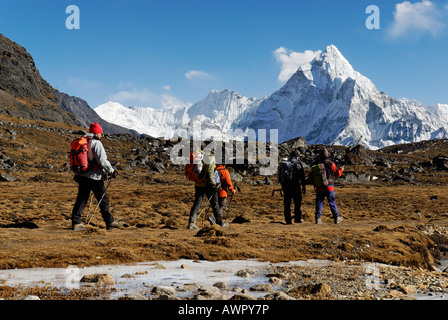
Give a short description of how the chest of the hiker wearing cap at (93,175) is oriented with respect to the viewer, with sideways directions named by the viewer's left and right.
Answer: facing to the right of the viewer

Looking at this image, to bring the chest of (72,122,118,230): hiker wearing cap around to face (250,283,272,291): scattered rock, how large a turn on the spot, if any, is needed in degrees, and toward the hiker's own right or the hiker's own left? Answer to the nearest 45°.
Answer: approximately 90° to the hiker's own right

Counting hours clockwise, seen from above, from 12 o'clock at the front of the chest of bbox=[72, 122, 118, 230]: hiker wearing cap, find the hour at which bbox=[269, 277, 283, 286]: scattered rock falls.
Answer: The scattered rock is roughly at 2 o'clock from the hiker wearing cap.

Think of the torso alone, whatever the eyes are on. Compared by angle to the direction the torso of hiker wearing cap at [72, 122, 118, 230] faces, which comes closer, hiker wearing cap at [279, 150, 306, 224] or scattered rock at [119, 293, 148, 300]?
the hiker wearing cap

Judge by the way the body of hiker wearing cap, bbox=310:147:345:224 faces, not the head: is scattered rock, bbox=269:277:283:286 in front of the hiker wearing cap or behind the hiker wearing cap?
behind

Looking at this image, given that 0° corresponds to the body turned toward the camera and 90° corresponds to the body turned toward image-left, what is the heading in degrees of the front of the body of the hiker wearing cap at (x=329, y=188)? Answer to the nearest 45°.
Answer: approximately 225°

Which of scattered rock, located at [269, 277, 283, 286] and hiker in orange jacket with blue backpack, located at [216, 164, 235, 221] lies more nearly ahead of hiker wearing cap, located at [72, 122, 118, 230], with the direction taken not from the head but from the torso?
the hiker in orange jacket with blue backpack
